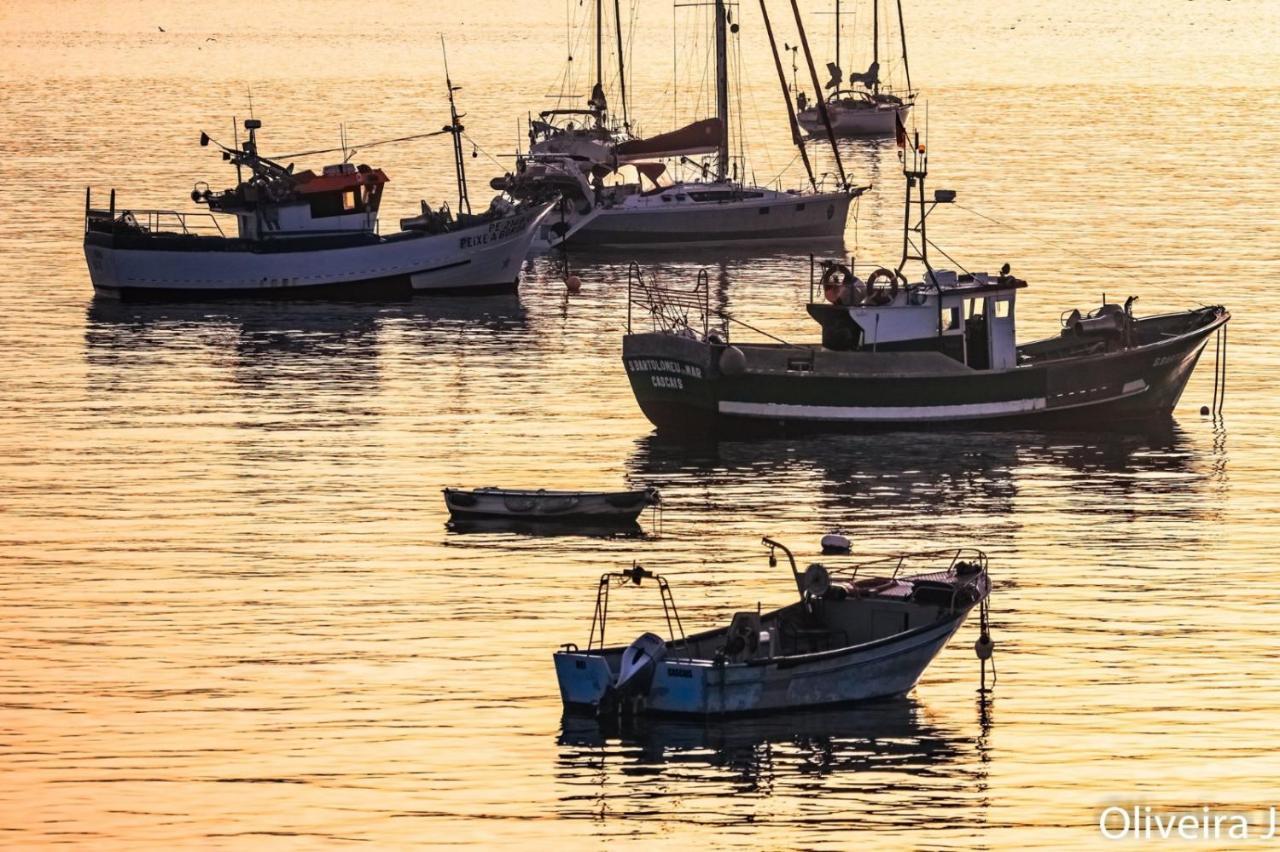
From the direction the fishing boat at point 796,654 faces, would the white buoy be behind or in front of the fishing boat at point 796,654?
in front

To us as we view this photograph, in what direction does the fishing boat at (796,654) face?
facing away from the viewer and to the right of the viewer
